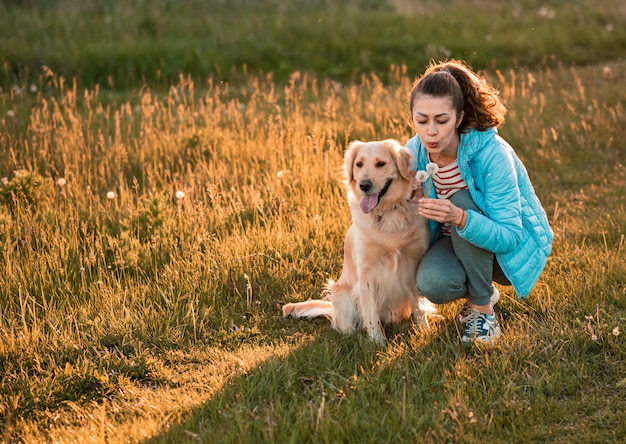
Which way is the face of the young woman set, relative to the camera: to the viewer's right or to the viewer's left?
to the viewer's left

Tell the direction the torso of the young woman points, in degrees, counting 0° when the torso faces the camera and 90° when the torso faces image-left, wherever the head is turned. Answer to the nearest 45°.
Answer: approximately 45°
